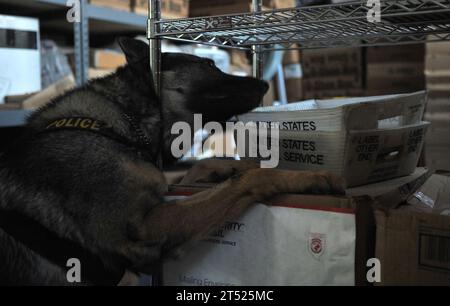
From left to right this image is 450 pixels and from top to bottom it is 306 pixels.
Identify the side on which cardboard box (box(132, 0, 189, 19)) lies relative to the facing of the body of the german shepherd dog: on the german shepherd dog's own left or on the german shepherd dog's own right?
on the german shepherd dog's own left

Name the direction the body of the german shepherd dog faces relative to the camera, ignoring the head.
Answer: to the viewer's right

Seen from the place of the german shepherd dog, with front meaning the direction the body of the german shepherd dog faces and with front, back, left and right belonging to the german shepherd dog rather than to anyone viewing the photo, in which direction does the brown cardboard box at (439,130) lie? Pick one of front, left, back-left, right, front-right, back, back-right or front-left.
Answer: front-left

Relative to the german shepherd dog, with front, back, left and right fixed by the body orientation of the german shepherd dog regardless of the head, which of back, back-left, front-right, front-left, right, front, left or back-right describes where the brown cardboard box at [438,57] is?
front-left

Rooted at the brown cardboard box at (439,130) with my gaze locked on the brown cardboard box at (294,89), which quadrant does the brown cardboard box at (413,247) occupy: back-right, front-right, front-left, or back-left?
back-left

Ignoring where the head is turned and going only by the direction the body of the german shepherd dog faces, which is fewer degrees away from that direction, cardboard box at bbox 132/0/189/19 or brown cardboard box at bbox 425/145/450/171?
the brown cardboard box

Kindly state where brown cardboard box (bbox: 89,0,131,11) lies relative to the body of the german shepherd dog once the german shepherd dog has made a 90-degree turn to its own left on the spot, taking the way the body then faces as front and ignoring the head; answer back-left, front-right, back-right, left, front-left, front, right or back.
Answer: front

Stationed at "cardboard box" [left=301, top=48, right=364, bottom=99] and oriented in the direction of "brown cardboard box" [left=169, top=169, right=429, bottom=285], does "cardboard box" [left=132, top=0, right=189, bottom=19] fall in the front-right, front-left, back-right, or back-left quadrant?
front-right

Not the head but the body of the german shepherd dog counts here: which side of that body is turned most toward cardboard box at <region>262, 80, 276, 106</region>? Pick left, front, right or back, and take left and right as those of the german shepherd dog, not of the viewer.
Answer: left

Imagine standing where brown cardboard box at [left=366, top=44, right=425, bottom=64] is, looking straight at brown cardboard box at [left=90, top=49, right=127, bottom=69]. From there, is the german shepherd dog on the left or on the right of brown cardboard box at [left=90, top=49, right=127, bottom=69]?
left
